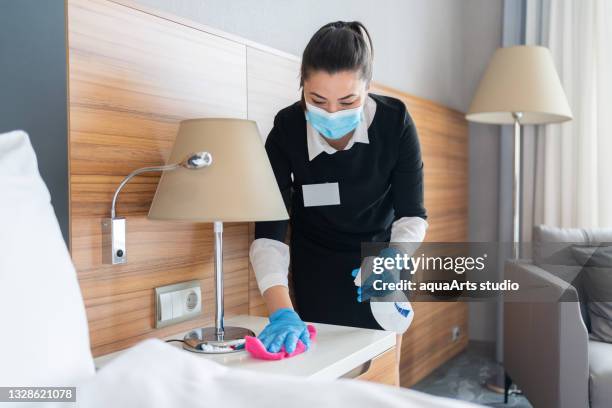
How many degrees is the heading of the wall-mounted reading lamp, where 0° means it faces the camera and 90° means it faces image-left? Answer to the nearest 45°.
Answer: approximately 315°

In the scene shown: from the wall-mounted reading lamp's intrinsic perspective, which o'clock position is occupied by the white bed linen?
The white bed linen is roughly at 1 o'clock from the wall-mounted reading lamp.

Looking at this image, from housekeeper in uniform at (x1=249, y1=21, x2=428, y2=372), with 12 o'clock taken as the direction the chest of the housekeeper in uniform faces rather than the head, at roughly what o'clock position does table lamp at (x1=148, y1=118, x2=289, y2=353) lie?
The table lamp is roughly at 1 o'clock from the housekeeper in uniform.

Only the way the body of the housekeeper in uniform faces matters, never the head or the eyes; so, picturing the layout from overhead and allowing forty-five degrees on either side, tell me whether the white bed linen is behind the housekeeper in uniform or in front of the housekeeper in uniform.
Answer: in front

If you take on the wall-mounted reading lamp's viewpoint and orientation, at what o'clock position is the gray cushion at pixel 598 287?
The gray cushion is roughly at 10 o'clock from the wall-mounted reading lamp.

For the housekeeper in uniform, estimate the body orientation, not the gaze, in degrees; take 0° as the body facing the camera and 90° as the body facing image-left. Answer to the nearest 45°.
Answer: approximately 0°
